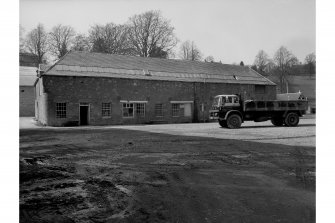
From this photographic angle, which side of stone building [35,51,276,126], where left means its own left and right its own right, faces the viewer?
front

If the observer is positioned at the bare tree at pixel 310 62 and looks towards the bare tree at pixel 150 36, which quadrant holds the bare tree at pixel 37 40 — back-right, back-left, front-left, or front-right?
front-right

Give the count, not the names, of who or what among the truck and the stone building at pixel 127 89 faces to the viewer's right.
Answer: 0

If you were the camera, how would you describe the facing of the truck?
facing the viewer and to the left of the viewer

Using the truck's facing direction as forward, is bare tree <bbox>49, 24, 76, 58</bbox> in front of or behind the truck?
in front

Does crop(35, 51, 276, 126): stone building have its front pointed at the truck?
no
